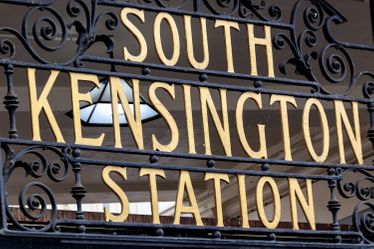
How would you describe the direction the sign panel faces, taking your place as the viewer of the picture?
facing the viewer and to the right of the viewer

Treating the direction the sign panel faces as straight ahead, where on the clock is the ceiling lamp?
The ceiling lamp is roughly at 7 o'clock from the sign panel.
